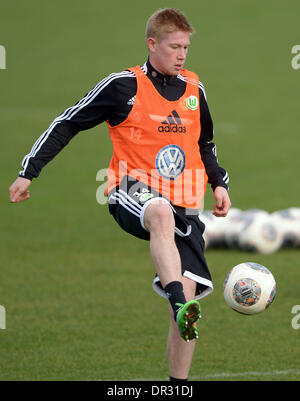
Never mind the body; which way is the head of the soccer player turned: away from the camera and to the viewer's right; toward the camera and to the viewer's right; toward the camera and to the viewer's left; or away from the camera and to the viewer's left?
toward the camera and to the viewer's right

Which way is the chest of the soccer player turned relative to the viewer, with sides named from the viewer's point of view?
facing the viewer and to the right of the viewer
